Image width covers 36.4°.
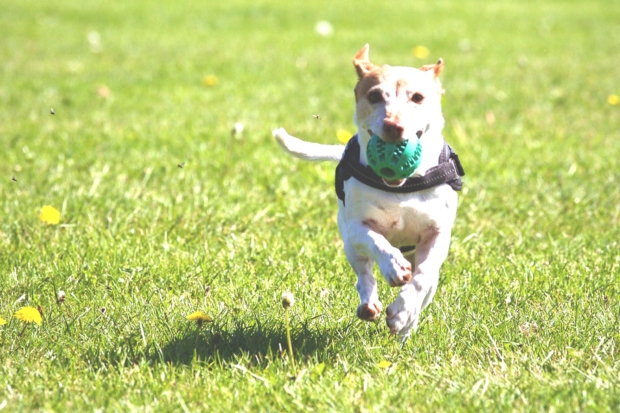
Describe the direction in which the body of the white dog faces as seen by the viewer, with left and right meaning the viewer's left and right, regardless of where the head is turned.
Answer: facing the viewer

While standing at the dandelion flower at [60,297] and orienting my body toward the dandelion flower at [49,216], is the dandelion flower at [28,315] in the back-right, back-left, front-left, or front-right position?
back-left

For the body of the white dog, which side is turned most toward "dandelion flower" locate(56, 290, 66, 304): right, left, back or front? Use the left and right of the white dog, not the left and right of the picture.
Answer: right

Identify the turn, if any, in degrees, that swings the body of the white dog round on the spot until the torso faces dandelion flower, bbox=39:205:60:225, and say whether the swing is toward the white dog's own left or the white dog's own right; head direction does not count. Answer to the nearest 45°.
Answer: approximately 135° to the white dog's own right

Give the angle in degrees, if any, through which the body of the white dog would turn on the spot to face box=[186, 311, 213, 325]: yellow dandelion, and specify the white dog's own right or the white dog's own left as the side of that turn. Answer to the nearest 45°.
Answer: approximately 90° to the white dog's own right

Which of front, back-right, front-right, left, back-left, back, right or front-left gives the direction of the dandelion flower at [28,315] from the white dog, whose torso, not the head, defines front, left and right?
right

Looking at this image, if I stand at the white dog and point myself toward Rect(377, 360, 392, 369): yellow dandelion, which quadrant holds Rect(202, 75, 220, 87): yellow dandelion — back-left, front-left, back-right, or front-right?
back-right

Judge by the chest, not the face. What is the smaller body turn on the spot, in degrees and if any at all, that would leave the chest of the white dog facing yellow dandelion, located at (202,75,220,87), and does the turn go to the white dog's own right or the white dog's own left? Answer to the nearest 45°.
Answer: approximately 180°
